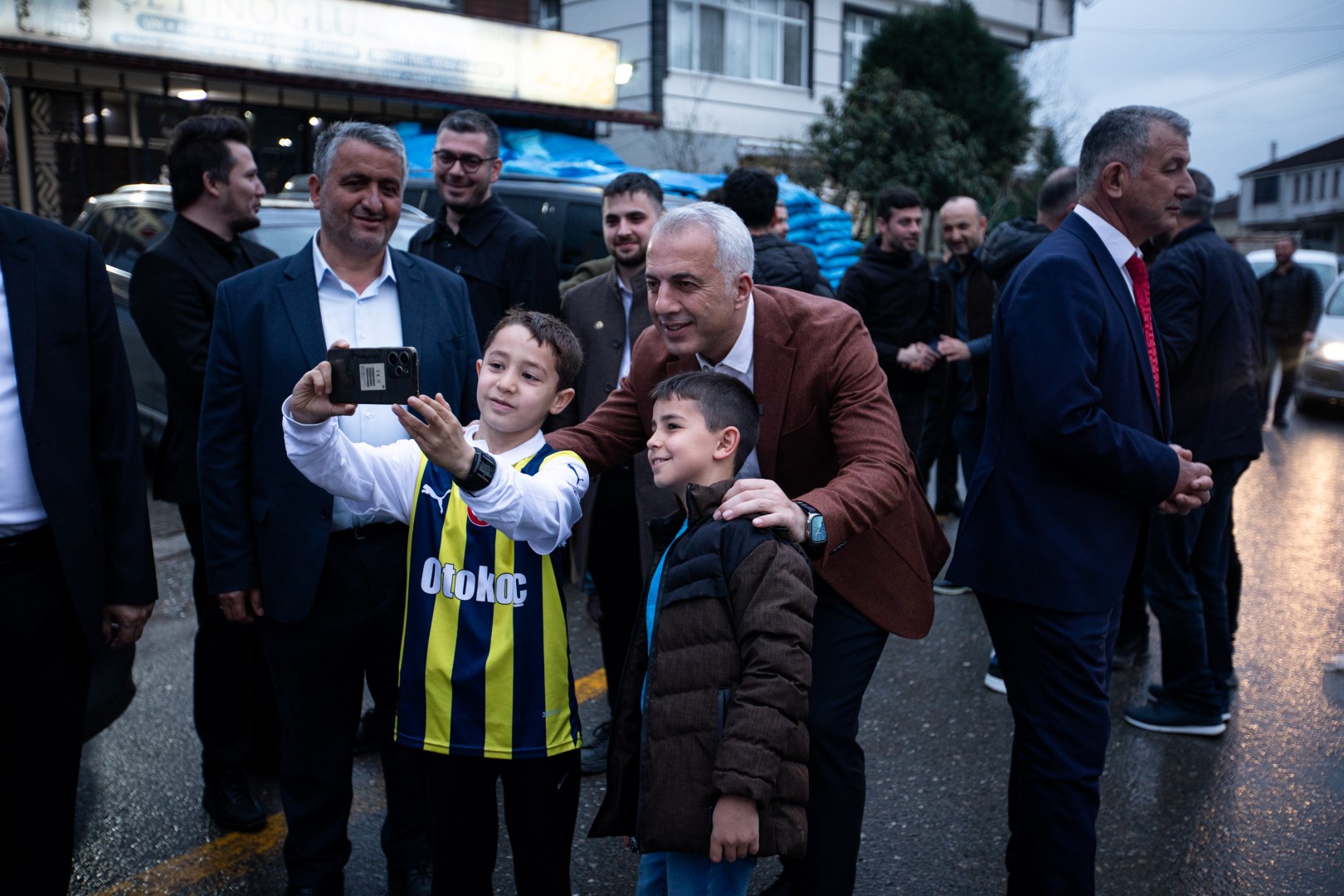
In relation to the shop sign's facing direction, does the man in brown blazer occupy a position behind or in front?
in front

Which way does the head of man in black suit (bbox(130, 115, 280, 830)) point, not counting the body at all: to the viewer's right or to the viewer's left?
to the viewer's right

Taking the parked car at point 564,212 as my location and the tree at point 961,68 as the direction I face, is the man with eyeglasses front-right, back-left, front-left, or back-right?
back-right

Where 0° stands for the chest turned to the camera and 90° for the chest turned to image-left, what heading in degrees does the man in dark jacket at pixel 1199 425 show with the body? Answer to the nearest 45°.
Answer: approximately 135°

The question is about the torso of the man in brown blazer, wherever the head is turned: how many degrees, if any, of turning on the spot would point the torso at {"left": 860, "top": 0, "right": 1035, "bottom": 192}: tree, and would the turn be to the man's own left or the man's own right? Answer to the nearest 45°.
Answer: approximately 135° to the man's own right
